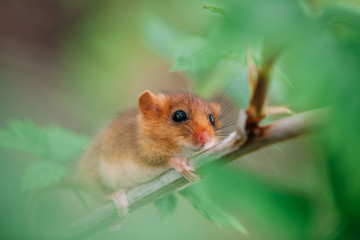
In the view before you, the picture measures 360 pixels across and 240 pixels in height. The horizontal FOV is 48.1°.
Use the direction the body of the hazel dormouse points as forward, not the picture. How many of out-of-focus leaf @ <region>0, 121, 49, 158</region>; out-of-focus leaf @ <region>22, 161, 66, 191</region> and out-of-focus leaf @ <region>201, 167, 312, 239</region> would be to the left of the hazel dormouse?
0

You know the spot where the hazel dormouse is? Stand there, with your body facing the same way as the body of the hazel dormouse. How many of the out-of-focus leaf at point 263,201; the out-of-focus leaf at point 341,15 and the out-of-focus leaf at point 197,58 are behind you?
0

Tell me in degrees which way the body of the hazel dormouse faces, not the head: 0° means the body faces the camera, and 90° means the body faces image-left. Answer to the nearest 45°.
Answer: approximately 315°
